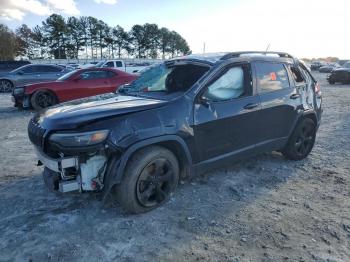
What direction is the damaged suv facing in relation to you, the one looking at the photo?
facing the viewer and to the left of the viewer

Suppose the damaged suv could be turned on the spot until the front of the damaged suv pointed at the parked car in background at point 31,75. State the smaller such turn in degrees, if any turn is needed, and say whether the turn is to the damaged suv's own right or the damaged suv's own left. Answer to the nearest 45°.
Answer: approximately 90° to the damaged suv's own right

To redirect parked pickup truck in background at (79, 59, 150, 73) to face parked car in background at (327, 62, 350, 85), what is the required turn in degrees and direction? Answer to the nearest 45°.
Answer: approximately 180°

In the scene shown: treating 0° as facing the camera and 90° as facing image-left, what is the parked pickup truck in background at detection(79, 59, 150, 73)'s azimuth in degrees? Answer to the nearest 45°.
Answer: approximately 90°

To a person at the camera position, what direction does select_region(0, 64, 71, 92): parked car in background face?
facing to the left of the viewer

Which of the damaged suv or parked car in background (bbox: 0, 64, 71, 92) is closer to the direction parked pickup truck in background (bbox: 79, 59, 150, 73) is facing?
the parked car in background

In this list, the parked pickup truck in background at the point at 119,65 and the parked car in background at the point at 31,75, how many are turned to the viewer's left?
2

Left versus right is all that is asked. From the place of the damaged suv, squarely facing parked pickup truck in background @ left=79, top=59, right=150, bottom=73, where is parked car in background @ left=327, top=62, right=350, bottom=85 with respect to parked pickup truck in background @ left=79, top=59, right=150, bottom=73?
right

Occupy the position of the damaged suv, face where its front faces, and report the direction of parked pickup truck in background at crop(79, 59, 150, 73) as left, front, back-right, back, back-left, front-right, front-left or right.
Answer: back-right

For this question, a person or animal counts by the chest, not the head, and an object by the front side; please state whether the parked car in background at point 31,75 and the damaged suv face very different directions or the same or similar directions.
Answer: same or similar directions

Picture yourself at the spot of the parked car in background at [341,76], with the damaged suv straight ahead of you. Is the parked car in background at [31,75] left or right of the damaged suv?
right

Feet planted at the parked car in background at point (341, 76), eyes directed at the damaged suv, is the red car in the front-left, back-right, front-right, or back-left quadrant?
front-right

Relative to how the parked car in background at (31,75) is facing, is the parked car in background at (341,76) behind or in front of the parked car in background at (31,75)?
behind
